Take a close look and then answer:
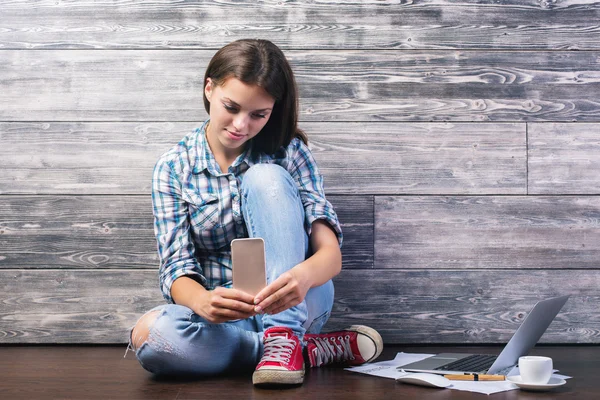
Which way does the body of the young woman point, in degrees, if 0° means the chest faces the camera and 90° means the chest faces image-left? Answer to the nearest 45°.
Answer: approximately 0°
